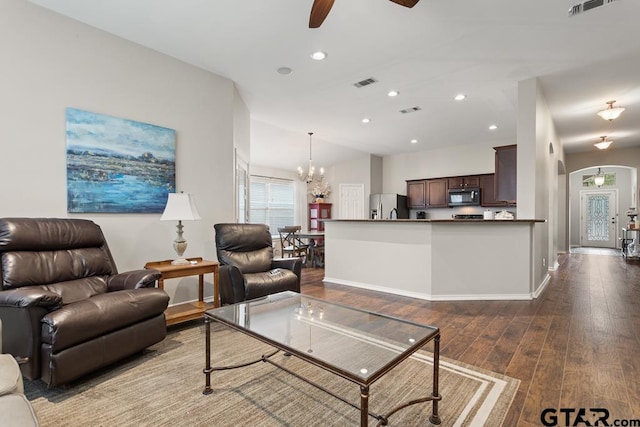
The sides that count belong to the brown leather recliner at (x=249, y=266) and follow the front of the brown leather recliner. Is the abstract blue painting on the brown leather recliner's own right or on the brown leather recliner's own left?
on the brown leather recliner's own right

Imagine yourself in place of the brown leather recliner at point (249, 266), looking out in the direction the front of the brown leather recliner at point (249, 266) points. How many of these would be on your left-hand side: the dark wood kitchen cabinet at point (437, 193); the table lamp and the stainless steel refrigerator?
2

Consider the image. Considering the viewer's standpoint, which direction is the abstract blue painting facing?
facing the viewer and to the right of the viewer

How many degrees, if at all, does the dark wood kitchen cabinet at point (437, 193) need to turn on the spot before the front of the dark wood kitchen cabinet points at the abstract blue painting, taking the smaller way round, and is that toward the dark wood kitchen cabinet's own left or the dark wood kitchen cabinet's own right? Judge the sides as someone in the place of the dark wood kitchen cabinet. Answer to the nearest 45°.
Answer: approximately 45° to the dark wood kitchen cabinet's own right

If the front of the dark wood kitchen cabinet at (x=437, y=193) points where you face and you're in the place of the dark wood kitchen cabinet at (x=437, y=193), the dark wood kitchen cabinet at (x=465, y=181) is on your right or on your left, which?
on your left

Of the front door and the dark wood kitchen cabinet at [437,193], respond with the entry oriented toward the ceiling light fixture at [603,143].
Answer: the front door

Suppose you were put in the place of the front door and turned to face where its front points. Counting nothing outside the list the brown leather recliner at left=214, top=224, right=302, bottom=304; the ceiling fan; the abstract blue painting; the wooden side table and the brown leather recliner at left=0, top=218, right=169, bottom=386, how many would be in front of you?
5

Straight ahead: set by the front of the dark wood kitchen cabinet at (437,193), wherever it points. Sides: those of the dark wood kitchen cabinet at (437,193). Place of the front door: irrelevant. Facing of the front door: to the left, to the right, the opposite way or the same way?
the same way

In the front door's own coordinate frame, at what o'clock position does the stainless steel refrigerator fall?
The stainless steel refrigerator is roughly at 1 o'clock from the front door.

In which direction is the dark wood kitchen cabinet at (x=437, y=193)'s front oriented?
toward the camera

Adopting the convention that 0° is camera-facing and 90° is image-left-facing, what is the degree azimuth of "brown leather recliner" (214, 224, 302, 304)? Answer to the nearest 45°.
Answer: approximately 315°

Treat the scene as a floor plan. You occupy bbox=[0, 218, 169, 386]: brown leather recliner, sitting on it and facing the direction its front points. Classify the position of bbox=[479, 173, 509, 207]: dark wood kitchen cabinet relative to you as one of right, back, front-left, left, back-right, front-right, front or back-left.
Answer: front-left

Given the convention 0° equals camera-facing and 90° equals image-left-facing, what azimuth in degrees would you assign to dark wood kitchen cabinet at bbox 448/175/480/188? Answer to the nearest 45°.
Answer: approximately 0°

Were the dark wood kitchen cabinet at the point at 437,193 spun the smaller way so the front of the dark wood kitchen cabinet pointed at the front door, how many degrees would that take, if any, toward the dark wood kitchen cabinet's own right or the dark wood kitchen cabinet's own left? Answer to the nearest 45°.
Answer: approximately 135° to the dark wood kitchen cabinet's own left

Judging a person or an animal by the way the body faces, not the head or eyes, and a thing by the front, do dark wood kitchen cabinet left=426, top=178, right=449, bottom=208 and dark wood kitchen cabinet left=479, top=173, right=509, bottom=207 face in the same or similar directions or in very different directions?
same or similar directions

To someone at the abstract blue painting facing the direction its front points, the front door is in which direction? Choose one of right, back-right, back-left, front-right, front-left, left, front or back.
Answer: front-left
